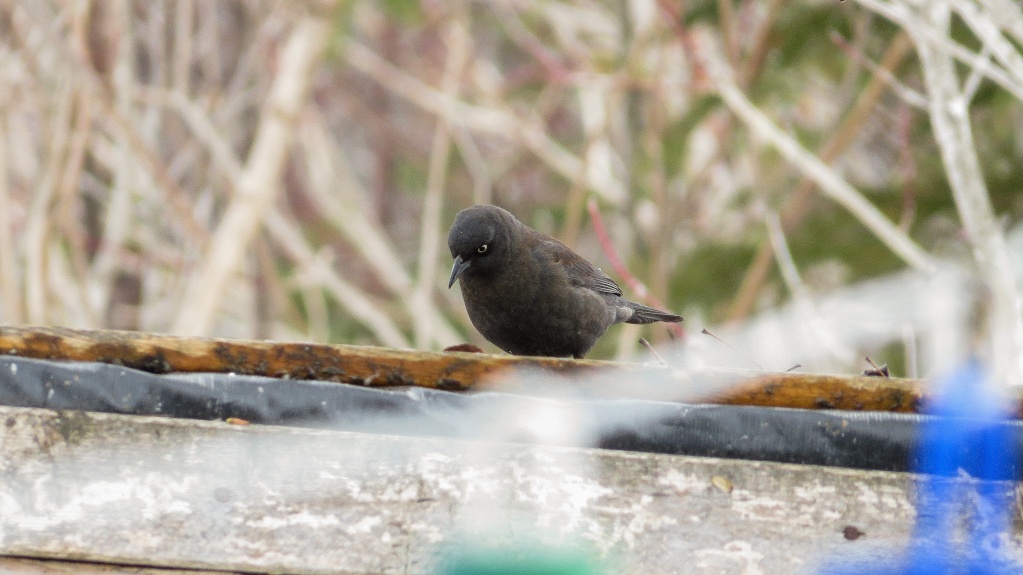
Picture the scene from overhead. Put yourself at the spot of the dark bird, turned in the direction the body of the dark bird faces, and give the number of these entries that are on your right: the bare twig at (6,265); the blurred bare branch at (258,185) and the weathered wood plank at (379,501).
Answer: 2

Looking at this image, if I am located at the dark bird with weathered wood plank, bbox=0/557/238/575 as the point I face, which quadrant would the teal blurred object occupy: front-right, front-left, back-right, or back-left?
front-left

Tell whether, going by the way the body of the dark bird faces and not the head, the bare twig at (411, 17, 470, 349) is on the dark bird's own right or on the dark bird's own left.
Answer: on the dark bird's own right

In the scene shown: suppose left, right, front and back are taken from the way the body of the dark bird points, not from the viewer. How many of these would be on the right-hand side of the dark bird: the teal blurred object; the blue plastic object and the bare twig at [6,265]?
1

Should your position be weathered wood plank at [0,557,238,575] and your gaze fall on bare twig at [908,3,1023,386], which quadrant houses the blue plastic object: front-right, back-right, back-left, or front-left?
front-right

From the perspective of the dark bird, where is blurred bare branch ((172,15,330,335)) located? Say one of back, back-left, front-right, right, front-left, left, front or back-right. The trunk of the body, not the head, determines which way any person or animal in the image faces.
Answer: right

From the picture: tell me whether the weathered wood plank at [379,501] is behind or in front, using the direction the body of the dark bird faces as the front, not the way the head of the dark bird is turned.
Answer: in front

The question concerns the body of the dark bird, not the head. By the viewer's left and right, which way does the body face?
facing the viewer and to the left of the viewer

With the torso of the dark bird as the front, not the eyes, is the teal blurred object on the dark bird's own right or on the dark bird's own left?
on the dark bird's own left

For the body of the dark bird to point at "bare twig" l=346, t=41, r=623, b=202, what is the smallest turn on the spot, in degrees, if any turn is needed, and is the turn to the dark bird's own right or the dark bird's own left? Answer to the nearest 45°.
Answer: approximately 135° to the dark bird's own right

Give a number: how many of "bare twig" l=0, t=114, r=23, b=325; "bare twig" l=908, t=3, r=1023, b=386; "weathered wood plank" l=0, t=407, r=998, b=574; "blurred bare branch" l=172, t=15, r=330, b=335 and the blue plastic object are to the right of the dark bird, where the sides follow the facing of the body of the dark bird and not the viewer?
3

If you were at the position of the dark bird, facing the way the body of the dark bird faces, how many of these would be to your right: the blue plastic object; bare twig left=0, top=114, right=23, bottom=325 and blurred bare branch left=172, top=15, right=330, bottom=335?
2

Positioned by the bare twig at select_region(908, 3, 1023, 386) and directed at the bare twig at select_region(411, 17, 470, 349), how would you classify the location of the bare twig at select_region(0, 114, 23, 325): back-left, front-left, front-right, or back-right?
front-left
